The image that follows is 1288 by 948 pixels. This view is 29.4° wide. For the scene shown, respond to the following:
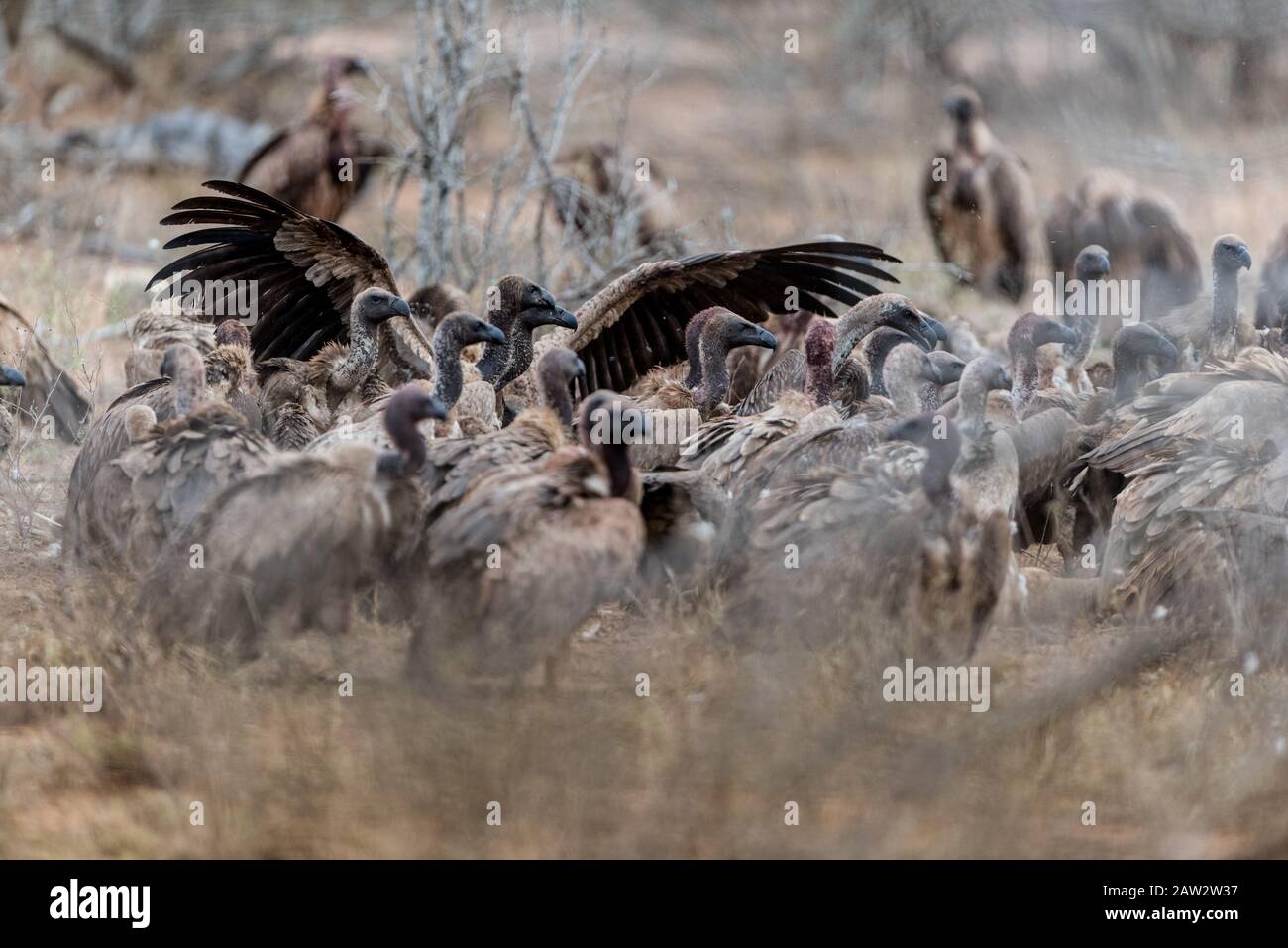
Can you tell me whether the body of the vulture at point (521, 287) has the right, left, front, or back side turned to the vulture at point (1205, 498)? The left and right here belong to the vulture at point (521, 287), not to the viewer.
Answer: front

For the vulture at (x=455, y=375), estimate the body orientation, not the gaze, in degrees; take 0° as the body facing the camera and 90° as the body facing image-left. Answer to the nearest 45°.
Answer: approximately 270°

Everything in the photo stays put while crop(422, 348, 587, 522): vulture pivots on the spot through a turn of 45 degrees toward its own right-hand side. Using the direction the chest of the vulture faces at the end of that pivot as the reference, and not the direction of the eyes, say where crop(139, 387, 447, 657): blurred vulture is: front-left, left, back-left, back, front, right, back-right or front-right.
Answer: right

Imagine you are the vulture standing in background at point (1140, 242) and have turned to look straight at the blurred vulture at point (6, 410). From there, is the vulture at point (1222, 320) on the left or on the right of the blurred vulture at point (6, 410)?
left

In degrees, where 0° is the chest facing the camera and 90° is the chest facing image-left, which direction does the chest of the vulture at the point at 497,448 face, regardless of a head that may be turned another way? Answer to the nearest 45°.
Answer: approximately 270°

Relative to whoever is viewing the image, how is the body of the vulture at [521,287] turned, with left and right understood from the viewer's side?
facing the viewer and to the right of the viewer

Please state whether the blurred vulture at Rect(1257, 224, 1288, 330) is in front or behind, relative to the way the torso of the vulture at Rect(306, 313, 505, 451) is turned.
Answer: in front
